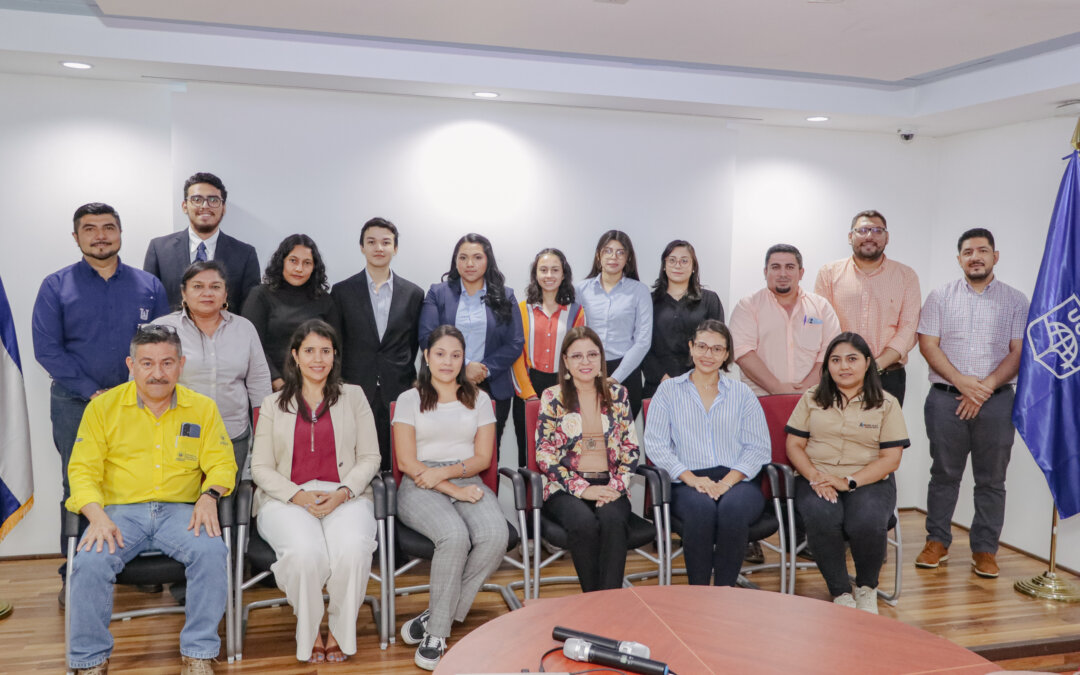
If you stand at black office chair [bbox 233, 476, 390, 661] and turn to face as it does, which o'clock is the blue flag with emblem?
The blue flag with emblem is roughly at 9 o'clock from the black office chair.

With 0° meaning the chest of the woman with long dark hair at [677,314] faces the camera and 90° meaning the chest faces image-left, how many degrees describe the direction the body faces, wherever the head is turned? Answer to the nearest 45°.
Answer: approximately 0°

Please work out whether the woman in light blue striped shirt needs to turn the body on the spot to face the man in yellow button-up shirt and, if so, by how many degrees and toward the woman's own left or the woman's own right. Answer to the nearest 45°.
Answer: approximately 45° to the woman's own right

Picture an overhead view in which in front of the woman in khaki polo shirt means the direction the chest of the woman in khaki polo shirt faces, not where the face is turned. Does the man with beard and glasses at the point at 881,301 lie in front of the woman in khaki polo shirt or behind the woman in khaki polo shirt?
behind

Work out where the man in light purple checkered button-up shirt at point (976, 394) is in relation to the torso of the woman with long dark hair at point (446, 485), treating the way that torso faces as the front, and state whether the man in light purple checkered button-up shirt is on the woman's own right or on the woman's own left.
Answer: on the woman's own left

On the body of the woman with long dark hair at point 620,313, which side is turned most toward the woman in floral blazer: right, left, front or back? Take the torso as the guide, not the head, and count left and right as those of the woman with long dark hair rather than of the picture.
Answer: front

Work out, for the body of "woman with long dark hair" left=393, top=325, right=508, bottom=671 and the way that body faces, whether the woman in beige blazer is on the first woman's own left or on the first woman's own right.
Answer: on the first woman's own right

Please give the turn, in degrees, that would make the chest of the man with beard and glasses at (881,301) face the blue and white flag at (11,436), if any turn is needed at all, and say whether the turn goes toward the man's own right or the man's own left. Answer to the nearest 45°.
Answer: approximately 45° to the man's own right

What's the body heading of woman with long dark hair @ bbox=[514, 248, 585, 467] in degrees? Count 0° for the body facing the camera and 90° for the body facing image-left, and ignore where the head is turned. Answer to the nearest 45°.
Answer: approximately 0°

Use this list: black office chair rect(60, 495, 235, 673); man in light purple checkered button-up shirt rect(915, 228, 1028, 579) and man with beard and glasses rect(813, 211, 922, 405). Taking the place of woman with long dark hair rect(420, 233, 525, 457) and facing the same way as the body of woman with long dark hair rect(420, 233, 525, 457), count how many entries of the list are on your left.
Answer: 2
